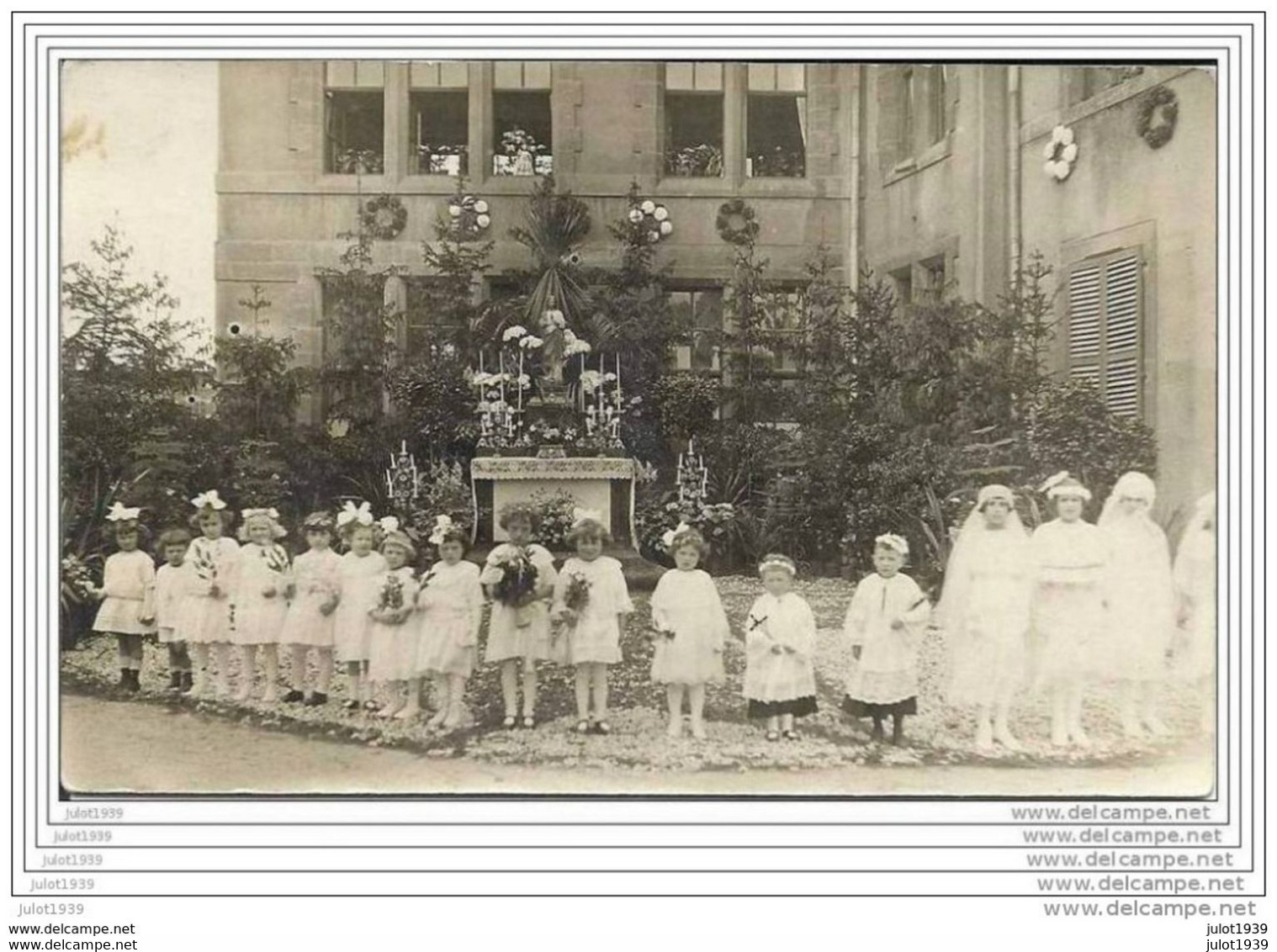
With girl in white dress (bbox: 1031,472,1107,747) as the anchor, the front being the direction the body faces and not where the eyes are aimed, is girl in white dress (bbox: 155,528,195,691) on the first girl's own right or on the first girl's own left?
on the first girl's own right

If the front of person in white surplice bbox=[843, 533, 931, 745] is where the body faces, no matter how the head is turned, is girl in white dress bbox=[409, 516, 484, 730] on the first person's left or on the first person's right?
on the first person's right

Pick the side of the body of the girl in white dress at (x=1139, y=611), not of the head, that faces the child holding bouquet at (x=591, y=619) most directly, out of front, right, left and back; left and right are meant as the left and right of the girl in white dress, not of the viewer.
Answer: right

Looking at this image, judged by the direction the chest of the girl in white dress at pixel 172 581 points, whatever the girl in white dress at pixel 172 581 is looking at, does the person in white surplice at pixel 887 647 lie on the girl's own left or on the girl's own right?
on the girl's own left

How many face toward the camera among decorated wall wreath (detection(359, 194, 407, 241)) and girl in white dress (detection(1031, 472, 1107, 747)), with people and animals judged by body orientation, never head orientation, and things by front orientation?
2

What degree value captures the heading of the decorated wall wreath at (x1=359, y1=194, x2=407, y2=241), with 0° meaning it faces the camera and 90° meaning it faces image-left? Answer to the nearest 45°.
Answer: approximately 0°

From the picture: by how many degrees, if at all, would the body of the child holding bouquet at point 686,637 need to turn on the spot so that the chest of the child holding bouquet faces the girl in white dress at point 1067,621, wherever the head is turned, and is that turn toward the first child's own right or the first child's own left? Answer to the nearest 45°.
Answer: approximately 90° to the first child's own left
